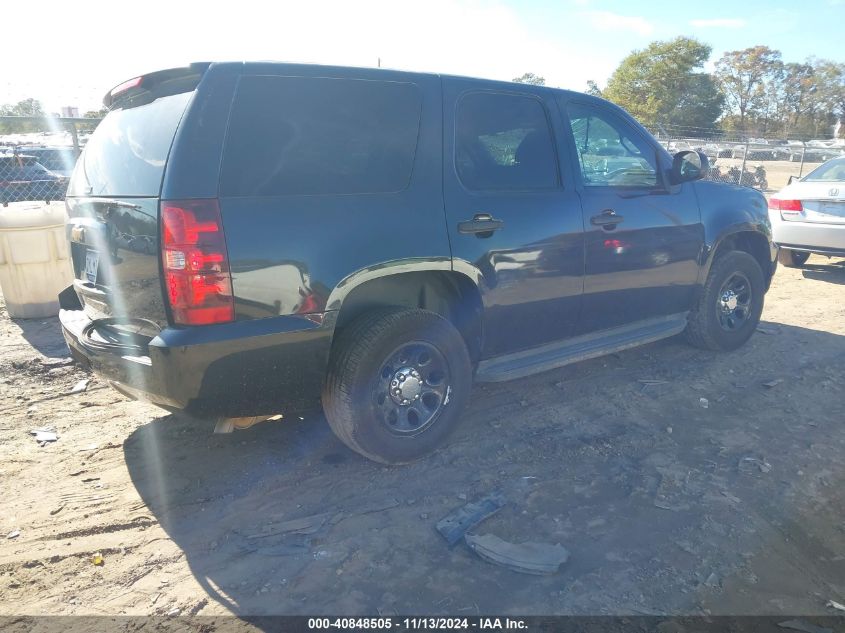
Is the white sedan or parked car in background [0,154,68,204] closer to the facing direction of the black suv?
the white sedan

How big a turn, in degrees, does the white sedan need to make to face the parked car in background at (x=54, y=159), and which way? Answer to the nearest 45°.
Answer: approximately 90° to its left

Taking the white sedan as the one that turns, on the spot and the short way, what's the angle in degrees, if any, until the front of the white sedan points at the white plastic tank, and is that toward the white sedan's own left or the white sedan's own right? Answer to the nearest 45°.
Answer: approximately 135° to the white sedan's own left

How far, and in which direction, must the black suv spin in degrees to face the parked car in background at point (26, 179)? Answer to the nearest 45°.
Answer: approximately 90° to its left

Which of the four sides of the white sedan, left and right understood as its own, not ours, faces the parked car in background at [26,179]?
left

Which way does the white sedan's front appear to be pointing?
away from the camera

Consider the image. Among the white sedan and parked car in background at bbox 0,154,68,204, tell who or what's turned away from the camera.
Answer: the white sedan

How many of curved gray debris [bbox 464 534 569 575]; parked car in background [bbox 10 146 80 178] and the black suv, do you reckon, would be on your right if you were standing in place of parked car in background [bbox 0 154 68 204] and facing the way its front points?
2

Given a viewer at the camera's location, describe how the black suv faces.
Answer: facing away from the viewer and to the right of the viewer

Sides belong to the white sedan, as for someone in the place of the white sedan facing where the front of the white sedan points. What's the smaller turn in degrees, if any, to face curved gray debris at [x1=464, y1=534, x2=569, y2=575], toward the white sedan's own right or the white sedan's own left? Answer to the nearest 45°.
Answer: approximately 180°

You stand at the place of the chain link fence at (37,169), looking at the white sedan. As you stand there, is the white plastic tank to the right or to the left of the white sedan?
right

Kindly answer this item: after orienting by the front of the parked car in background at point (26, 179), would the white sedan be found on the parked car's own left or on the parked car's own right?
on the parked car's own right
